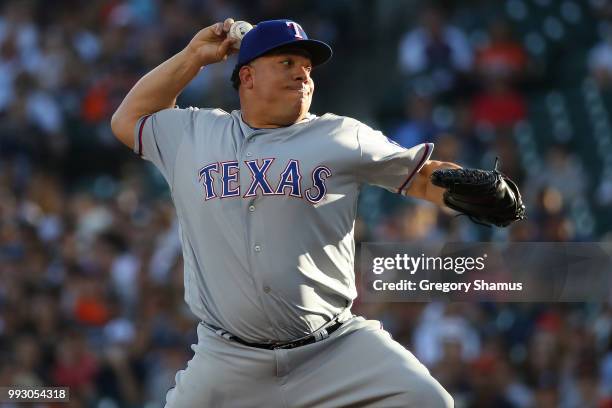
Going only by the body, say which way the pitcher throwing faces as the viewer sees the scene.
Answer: toward the camera

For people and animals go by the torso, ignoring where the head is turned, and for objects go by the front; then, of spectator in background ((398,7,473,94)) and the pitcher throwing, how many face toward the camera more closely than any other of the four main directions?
2

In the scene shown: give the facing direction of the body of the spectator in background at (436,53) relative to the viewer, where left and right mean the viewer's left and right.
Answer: facing the viewer

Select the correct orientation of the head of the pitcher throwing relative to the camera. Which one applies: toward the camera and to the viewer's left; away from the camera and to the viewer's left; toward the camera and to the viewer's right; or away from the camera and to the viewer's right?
toward the camera and to the viewer's right

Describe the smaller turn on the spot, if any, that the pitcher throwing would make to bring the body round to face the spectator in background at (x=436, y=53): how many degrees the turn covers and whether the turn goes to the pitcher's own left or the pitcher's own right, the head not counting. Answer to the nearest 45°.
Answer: approximately 180°

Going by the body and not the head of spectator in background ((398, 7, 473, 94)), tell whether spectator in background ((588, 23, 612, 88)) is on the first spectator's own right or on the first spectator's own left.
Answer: on the first spectator's own left

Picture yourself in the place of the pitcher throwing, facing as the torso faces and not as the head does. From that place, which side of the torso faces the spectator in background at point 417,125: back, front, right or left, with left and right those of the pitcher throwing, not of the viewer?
back

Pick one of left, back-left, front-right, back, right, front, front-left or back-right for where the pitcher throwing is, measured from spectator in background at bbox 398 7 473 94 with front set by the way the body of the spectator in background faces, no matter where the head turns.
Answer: front

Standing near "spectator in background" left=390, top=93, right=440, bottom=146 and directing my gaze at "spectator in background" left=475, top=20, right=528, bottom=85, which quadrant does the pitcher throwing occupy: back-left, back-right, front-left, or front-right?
back-right

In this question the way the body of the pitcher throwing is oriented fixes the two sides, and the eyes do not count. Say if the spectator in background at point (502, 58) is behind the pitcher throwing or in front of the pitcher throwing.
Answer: behind
